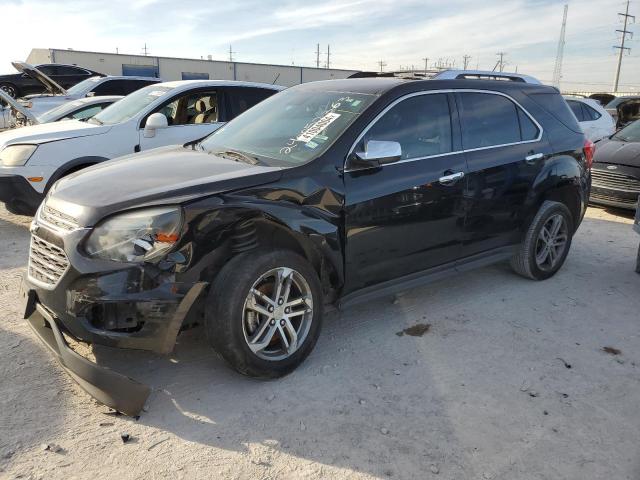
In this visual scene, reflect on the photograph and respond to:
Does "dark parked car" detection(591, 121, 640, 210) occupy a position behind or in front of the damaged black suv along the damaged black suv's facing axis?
behind

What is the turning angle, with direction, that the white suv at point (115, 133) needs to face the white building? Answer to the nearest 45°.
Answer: approximately 135° to its right

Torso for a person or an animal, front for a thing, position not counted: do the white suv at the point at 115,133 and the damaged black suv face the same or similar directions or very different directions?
same or similar directions

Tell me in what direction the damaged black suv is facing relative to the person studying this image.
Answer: facing the viewer and to the left of the viewer

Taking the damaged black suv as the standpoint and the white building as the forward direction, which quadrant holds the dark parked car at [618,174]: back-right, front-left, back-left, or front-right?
front-right

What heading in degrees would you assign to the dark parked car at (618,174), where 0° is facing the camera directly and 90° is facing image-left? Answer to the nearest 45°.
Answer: approximately 45°

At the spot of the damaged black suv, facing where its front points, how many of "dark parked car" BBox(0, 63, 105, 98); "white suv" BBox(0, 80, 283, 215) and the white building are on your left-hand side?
0

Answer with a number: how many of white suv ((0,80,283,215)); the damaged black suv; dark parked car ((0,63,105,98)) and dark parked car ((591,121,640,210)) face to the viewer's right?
0

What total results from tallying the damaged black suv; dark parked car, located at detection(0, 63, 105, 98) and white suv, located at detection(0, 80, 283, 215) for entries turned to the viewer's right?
0

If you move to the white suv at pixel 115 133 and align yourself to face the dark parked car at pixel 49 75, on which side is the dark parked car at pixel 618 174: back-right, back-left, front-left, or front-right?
back-right

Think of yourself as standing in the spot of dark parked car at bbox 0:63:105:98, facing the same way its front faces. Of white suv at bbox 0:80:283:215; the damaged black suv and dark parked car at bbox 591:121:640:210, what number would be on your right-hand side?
0

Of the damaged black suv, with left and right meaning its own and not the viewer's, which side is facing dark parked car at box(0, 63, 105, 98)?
right

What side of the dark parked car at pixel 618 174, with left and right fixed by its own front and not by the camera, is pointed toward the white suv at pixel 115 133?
front

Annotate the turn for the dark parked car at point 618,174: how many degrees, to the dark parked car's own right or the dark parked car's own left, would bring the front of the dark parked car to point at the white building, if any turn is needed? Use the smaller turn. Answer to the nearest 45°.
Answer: approximately 90° to the dark parked car's own right

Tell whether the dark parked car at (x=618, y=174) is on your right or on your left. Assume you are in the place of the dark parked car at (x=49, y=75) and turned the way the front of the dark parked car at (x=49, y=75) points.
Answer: on your left

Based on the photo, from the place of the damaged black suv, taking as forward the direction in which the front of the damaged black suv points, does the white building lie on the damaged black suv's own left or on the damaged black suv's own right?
on the damaged black suv's own right

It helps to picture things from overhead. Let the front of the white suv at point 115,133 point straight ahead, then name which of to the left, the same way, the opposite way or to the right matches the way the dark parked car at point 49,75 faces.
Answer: the same way
